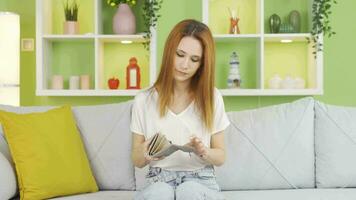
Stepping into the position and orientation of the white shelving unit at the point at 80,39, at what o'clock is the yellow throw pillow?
The yellow throw pillow is roughly at 12 o'clock from the white shelving unit.

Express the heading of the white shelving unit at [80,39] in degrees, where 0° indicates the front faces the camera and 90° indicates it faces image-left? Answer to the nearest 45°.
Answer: approximately 0°

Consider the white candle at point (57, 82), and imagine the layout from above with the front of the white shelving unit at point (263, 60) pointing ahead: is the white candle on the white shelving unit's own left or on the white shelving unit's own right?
on the white shelving unit's own right

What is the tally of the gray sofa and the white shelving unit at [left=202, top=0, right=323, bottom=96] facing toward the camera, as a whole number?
2

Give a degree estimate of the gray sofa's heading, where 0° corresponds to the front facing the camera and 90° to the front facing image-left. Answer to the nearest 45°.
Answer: approximately 0°

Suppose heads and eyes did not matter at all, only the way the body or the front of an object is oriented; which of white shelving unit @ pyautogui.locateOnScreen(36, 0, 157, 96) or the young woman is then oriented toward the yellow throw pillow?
the white shelving unit
